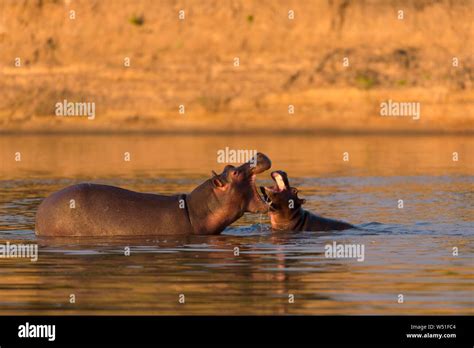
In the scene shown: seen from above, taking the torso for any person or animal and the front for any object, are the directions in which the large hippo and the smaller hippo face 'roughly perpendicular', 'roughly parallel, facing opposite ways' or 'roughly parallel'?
roughly parallel, facing opposite ways

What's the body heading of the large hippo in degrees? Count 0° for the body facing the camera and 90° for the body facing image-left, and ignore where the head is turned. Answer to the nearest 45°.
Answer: approximately 270°

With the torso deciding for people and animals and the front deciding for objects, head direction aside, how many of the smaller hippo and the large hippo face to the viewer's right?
1

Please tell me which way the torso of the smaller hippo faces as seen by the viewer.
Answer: to the viewer's left

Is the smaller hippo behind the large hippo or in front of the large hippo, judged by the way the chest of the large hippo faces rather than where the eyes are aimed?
in front

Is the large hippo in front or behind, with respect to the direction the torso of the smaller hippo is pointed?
in front
